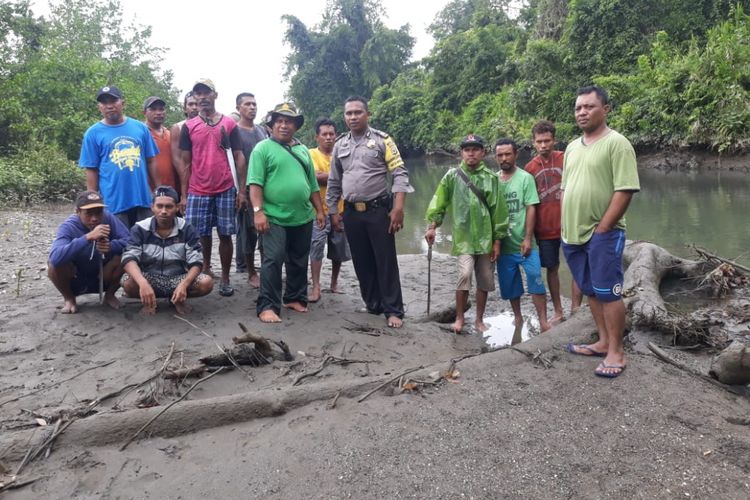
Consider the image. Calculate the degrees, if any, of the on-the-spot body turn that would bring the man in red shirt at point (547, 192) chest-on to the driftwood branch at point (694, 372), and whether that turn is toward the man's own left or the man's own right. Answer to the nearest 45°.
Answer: approximately 45° to the man's own left

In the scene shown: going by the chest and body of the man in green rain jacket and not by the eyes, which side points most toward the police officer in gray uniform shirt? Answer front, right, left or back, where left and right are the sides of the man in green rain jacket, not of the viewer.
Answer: right

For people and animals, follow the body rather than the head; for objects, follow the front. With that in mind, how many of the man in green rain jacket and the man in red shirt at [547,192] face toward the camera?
2

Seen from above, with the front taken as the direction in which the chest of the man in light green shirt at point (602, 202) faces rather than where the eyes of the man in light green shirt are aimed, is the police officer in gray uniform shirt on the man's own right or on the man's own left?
on the man's own right

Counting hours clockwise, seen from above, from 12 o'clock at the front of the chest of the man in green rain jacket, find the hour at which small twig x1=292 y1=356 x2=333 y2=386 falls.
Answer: The small twig is roughly at 1 o'clock from the man in green rain jacket.

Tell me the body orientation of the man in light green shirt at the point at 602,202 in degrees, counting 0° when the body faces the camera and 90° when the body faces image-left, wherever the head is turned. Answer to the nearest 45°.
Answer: approximately 45°

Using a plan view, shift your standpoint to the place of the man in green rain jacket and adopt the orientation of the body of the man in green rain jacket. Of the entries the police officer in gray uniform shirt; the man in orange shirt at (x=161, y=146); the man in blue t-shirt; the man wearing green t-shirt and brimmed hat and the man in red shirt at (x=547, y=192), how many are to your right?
4

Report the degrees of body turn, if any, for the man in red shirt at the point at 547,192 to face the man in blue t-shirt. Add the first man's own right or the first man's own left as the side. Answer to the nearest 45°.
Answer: approximately 90° to the first man's own right

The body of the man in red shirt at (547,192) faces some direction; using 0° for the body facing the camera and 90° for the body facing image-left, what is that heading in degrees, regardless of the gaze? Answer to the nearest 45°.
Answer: approximately 0°

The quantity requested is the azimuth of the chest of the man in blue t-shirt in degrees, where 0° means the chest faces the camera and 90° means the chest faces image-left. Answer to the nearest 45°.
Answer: approximately 0°
